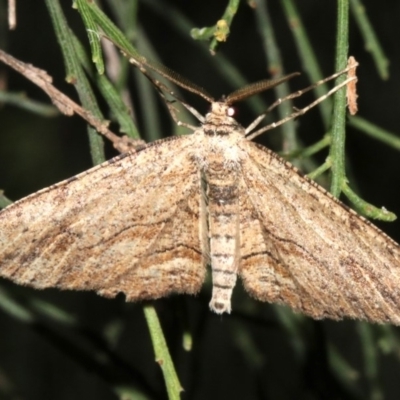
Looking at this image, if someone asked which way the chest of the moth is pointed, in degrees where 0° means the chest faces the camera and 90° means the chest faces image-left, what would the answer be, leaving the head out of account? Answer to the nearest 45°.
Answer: approximately 180°
